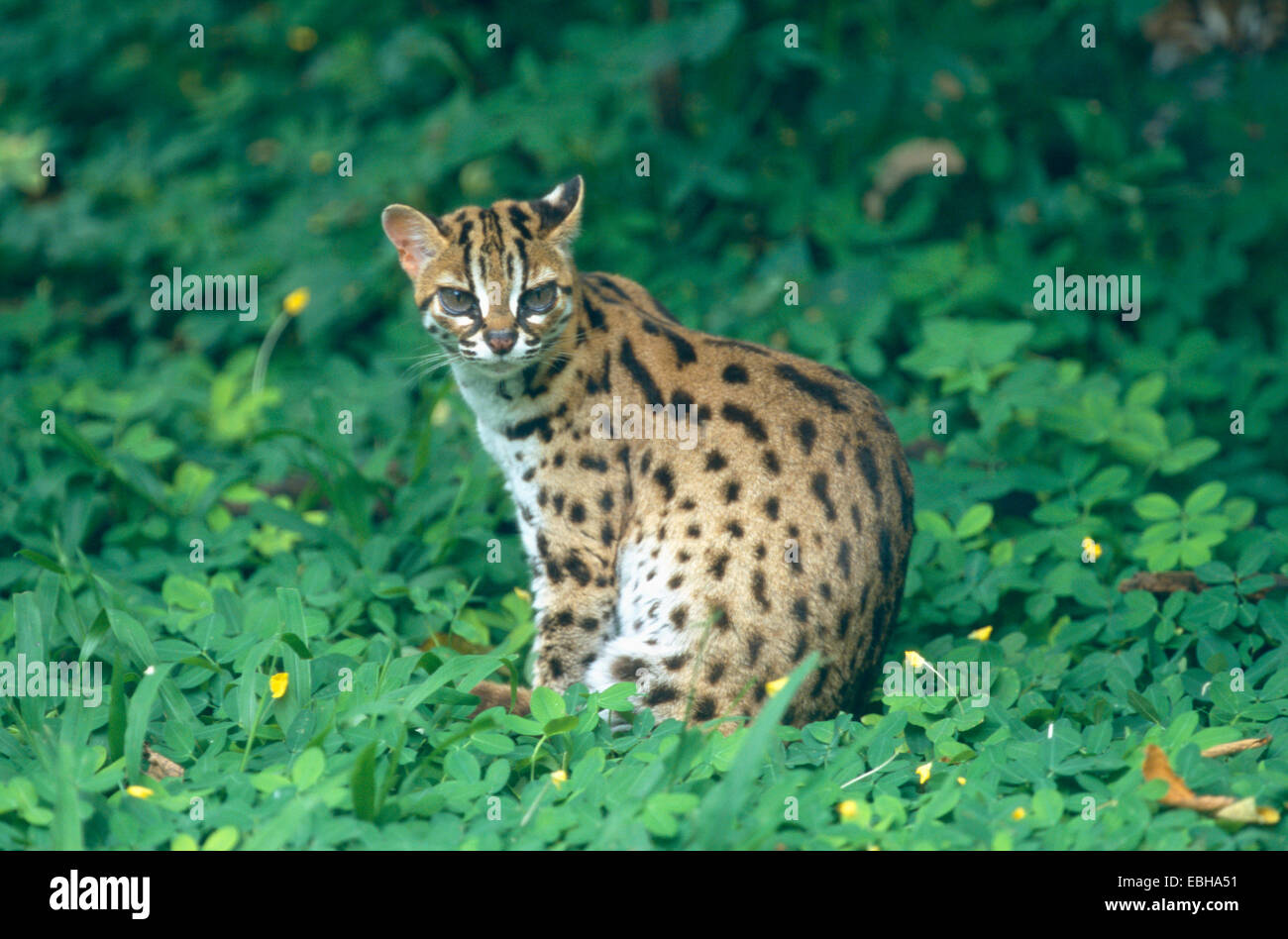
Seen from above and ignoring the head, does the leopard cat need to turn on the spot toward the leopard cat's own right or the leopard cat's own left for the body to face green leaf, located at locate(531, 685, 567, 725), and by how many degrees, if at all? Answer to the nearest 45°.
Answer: approximately 45° to the leopard cat's own left

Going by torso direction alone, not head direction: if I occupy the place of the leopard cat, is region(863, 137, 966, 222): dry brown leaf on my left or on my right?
on my right

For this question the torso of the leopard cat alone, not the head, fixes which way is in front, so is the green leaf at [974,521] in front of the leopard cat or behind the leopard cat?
behind

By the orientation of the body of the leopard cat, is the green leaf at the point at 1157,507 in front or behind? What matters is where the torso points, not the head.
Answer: behind

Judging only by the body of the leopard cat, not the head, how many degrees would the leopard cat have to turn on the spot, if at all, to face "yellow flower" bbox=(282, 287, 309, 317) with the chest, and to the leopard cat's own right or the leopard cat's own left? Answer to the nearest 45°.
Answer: approximately 45° to the leopard cat's own right

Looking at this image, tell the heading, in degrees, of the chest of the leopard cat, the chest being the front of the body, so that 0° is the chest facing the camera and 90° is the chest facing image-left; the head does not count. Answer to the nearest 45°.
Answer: approximately 90°

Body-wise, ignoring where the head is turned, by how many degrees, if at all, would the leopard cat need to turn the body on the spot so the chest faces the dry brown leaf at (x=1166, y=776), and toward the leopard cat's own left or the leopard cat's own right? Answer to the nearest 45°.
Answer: approximately 135° to the leopard cat's own left

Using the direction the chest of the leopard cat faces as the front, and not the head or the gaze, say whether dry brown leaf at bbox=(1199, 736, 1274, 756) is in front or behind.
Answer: behind
